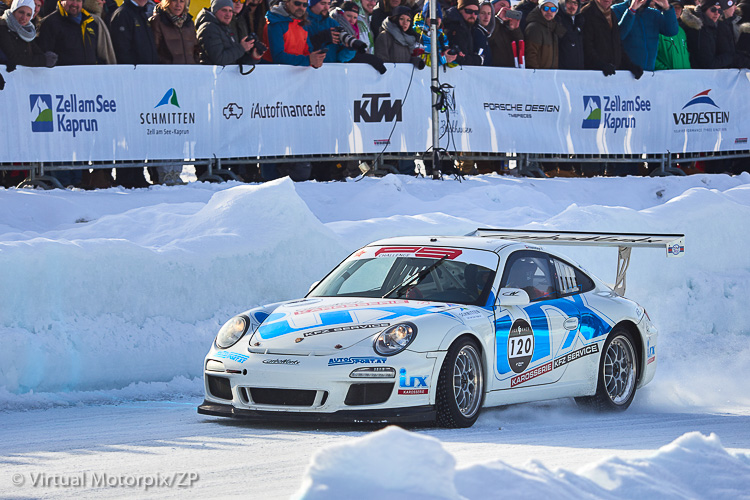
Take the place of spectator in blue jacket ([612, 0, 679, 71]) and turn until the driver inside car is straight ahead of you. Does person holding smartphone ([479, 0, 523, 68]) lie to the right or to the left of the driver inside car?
right

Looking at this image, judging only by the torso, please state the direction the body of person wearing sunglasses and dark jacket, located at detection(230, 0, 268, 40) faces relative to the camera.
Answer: toward the camera

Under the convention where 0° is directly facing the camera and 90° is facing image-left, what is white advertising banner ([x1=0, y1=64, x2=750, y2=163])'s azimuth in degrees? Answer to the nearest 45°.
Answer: approximately 0°

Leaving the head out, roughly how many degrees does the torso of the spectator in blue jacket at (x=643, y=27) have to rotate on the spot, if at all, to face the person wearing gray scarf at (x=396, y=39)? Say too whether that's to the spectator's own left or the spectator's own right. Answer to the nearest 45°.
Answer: approximately 45° to the spectator's own right

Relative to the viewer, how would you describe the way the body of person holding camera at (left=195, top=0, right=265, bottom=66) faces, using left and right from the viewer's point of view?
facing the viewer and to the right of the viewer

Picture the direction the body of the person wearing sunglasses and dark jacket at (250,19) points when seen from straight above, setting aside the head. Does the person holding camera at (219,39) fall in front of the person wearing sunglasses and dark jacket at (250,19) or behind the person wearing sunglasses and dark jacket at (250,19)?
in front

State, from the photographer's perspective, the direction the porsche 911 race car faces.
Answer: facing the viewer and to the left of the viewer

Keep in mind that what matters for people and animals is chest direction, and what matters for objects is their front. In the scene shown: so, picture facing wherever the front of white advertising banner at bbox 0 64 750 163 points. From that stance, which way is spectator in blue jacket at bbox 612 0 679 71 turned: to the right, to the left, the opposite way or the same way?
the same way

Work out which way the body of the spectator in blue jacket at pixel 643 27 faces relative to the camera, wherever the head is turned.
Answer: toward the camera

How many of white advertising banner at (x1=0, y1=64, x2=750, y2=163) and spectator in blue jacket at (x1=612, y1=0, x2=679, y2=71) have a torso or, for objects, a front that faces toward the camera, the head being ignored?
2

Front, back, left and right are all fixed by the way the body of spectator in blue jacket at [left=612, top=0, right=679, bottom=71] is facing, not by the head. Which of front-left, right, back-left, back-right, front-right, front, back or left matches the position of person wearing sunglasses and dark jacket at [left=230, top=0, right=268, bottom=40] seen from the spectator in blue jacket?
front-right

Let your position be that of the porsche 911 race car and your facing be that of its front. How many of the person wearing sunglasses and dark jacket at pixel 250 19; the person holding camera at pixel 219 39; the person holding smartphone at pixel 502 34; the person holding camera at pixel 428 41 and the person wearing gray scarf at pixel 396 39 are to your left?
0

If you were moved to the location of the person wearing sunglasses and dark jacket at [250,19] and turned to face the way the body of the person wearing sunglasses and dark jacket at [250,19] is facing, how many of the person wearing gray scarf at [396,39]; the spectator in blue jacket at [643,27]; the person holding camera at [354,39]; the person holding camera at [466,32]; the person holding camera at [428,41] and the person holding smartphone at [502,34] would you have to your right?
0

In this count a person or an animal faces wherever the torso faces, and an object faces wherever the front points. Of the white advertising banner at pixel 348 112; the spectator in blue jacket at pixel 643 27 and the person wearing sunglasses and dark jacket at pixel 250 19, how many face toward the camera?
3

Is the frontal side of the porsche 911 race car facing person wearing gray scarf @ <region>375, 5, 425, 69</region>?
no

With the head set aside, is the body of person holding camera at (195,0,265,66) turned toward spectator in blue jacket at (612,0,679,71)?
no

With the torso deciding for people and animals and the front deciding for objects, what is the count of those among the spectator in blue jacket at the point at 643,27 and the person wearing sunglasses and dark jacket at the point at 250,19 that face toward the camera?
2
